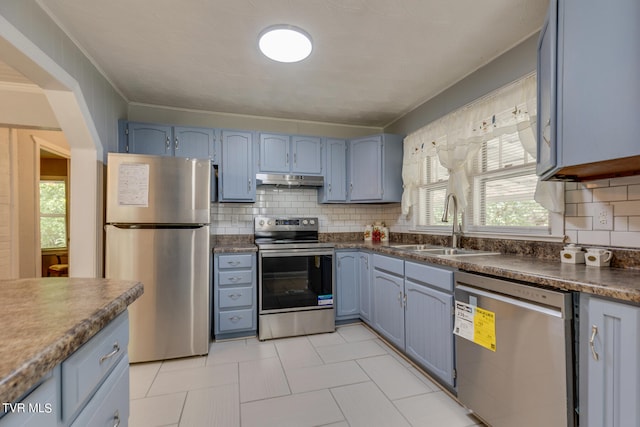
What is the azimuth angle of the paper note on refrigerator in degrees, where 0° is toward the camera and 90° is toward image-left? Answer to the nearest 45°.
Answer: approximately 0°

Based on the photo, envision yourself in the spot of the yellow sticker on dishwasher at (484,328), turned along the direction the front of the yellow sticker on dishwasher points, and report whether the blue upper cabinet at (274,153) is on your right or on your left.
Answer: on your right

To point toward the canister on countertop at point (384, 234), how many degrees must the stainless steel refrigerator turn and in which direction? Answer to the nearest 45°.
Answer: approximately 90° to its left

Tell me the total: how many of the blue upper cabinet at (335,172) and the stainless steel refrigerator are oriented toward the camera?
2

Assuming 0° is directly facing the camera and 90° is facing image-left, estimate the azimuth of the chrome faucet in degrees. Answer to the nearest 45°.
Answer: approximately 45°

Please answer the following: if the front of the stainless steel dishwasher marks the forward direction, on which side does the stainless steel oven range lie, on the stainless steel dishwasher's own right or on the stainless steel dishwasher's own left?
on the stainless steel dishwasher's own right

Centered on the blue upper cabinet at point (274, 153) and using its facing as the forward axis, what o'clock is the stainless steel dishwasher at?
The stainless steel dishwasher is roughly at 11 o'clock from the blue upper cabinet.

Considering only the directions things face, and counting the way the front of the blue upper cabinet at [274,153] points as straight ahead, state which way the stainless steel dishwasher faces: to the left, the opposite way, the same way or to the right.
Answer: to the right

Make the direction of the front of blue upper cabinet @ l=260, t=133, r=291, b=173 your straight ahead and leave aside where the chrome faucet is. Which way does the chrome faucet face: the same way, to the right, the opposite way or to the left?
to the right

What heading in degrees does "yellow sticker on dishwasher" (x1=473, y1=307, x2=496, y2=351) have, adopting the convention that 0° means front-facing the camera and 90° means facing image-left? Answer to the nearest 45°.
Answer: approximately 45°
